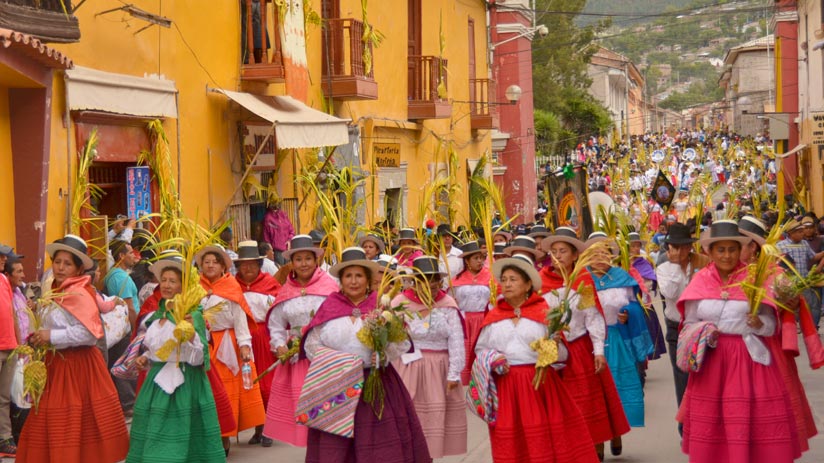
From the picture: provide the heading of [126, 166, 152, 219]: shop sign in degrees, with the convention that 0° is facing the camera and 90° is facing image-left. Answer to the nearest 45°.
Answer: approximately 315°

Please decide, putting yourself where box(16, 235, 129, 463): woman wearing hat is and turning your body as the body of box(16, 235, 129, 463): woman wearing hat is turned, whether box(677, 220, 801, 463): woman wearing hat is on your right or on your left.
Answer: on your left

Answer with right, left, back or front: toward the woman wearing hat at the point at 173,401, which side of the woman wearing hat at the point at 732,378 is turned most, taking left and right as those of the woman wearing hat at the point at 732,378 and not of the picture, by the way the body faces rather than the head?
right

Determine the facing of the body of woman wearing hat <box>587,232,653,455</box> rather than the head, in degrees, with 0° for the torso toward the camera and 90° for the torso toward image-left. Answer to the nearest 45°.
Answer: approximately 45°

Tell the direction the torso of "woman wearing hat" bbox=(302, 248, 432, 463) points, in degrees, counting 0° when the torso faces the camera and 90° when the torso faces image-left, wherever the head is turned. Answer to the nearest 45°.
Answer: approximately 0°

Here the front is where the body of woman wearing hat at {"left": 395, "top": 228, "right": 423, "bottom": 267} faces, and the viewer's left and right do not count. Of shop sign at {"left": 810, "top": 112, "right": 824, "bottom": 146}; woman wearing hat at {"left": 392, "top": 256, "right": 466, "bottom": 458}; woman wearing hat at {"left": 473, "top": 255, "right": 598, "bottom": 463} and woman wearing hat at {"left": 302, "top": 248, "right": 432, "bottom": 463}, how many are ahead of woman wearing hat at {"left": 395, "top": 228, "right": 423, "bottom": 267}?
3

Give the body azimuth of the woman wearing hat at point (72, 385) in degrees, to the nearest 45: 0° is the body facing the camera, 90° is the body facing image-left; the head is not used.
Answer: approximately 45°
